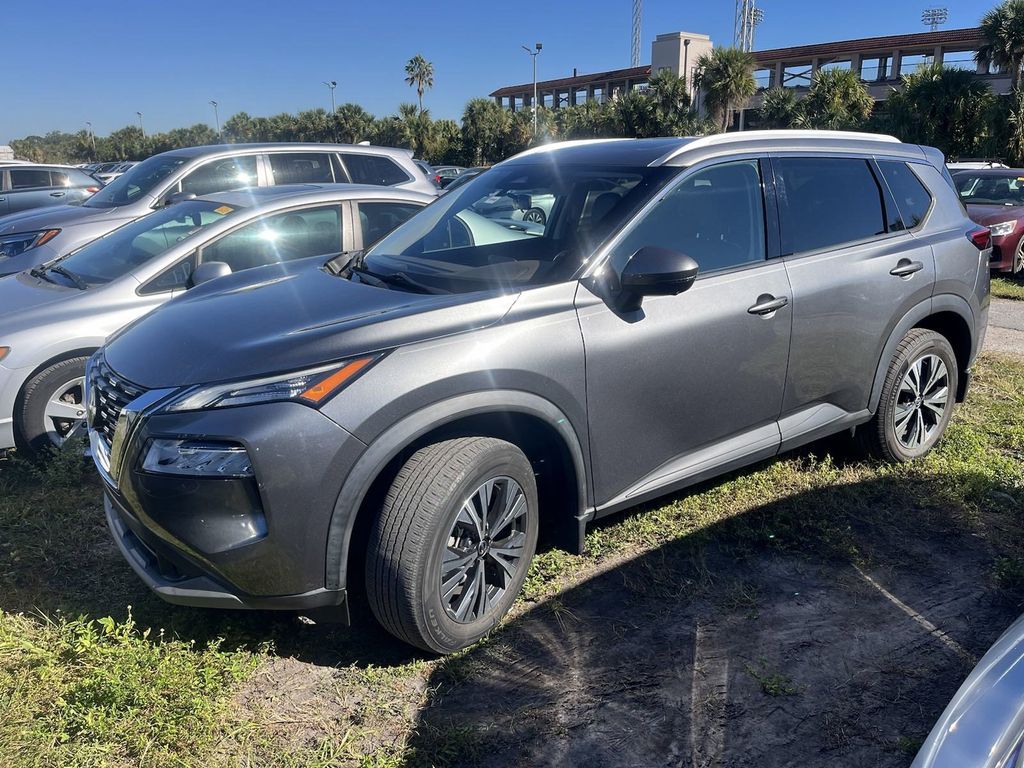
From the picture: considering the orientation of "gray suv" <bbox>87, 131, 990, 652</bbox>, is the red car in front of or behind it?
behind

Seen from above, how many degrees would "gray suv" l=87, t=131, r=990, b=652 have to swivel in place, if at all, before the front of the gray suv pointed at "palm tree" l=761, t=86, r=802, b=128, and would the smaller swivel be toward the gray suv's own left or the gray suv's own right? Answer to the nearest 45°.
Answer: approximately 135° to the gray suv's own right

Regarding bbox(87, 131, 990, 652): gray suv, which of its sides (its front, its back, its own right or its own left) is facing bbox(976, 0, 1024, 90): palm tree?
back

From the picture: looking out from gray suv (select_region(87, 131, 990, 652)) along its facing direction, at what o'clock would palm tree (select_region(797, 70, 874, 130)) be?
The palm tree is roughly at 5 o'clock from the gray suv.

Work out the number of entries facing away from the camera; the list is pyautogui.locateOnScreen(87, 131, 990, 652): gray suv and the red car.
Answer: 0

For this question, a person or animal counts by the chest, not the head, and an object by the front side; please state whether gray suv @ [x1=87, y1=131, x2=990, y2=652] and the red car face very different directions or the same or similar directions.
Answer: same or similar directions

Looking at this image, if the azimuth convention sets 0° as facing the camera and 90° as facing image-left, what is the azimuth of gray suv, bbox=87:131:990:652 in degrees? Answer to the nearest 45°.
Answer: approximately 45°

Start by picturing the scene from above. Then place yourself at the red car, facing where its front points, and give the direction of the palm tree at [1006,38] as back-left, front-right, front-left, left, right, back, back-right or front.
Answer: back-right

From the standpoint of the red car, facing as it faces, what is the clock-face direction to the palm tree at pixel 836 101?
The palm tree is roughly at 4 o'clock from the red car.

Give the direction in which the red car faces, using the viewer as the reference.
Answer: facing the viewer and to the left of the viewer
